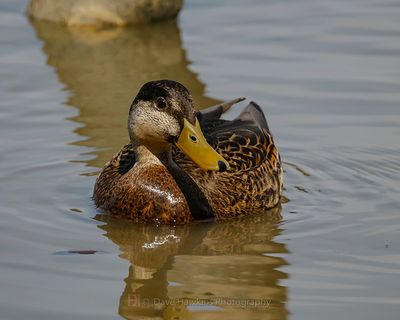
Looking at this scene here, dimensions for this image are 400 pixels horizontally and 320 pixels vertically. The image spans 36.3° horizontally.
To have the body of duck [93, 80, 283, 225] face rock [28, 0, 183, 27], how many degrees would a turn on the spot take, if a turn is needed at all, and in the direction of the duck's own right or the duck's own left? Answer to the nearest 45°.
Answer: approximately 135° to the duck's own right

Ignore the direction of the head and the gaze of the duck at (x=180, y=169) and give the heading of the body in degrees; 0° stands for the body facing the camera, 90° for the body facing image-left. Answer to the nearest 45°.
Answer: approximately 45°
